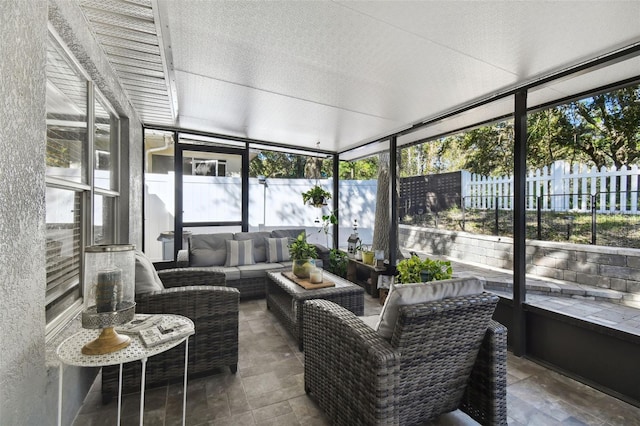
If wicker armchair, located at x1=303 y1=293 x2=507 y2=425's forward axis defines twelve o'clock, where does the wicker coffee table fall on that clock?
The wicker coffee table is roughly at 12 o'clock from the wicker armchair.

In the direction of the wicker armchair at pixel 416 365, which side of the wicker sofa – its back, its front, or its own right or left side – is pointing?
front

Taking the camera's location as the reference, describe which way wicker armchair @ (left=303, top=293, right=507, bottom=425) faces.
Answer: facing away from the viewer and to the left of the viewer

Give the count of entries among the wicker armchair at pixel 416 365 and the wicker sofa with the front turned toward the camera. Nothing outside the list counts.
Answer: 1

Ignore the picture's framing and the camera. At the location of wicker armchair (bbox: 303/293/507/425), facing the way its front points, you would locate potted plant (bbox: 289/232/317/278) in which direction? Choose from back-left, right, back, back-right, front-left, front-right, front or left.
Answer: front

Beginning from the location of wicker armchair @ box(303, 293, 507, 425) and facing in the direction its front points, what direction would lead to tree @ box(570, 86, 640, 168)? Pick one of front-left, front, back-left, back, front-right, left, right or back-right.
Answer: right

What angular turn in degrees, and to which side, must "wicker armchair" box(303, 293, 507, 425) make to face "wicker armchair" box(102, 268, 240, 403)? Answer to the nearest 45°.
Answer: approximately 45° to its left

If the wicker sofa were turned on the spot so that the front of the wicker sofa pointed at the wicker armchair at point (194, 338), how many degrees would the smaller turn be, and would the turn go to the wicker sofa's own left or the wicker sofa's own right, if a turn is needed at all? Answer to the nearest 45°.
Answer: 0° — it already faces it

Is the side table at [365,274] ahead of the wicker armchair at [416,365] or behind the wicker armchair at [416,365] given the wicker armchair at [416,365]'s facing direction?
ahead

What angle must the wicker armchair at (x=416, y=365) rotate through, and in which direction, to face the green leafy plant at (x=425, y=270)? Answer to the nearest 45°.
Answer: approximately 45° to its right

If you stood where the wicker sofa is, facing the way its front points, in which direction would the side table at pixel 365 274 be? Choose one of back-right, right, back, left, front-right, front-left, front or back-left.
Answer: left

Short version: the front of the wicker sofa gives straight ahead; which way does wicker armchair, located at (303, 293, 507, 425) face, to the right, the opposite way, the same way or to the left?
the opposite way

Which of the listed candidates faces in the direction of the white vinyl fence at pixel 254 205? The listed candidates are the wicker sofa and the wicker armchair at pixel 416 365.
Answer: the wicker armchair

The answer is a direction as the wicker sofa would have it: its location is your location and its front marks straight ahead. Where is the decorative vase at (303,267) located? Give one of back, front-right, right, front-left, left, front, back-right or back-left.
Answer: front-left

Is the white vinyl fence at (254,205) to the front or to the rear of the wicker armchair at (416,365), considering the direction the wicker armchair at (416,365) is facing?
to the front

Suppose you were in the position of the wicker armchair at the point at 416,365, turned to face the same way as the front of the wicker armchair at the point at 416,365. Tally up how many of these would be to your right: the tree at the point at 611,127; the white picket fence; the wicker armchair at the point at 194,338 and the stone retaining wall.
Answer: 3

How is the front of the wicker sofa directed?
toward the camera

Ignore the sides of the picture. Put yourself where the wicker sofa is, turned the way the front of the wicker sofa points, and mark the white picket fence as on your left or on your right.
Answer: on your left
